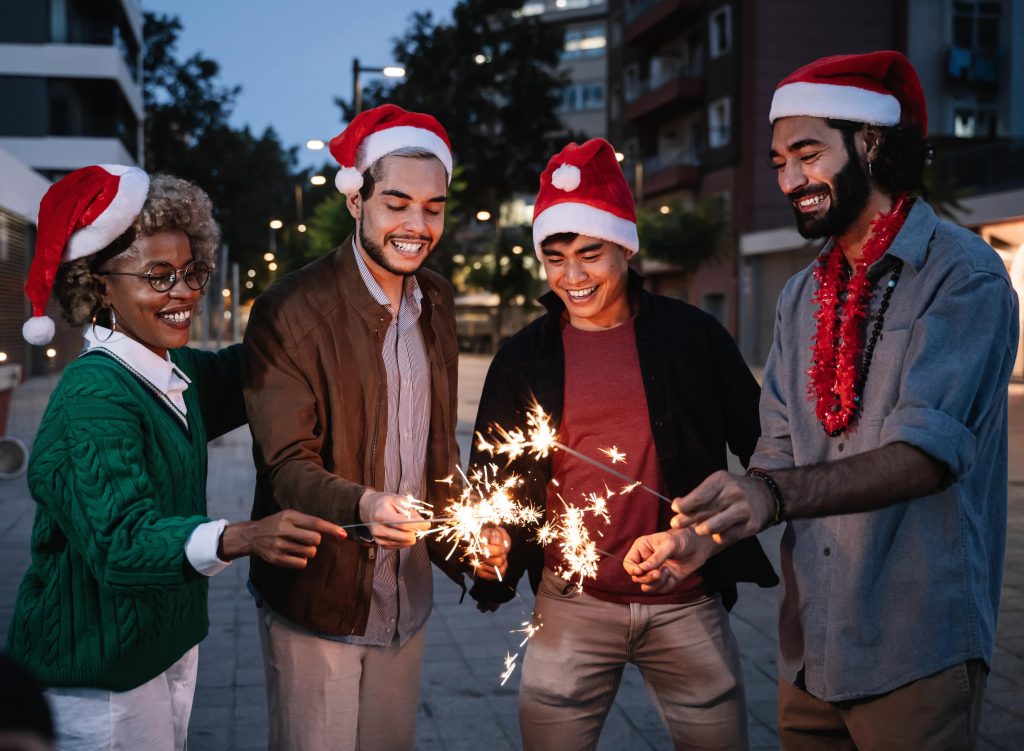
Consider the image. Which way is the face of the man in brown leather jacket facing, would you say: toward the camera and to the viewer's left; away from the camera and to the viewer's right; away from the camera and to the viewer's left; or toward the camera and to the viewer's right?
toward the camera and to the viewer's right

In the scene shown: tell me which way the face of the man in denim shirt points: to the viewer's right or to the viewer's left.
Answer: to the viewer's left

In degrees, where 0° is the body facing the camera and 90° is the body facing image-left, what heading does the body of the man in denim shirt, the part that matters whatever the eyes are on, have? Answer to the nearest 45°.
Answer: approximately 45°

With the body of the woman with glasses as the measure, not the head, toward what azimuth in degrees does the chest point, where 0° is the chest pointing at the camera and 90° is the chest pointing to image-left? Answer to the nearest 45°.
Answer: approximately 315°

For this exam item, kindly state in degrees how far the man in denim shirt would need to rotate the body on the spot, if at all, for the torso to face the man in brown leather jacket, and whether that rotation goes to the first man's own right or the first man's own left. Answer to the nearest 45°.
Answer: approximately 45° to the first man's own right

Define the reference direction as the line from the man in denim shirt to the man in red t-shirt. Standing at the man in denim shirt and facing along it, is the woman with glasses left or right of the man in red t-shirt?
left

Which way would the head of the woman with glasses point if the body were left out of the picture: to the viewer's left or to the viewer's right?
to the viewer's right

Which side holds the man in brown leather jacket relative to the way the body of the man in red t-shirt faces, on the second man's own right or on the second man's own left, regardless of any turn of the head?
on the second man's own right

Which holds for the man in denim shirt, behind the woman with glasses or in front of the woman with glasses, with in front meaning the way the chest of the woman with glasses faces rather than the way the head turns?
in front

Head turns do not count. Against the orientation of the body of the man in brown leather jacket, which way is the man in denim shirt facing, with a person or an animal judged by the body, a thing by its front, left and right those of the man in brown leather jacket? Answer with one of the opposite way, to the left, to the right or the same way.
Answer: to the right
